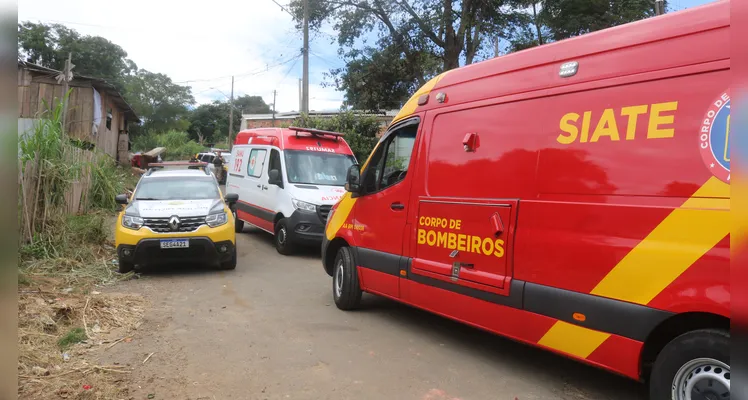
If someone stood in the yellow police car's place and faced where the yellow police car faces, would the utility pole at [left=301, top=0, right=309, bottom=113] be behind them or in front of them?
behind

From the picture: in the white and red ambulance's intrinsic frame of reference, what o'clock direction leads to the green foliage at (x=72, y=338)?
The green foliage is roughly at 2 o'clock from the white and red ambulance.

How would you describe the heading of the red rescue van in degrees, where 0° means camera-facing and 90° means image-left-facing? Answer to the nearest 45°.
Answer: approximately 135°

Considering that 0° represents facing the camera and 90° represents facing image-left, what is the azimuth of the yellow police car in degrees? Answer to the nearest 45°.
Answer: approximately 0°

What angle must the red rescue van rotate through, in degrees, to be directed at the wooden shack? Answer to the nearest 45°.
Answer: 0° — it already faces it

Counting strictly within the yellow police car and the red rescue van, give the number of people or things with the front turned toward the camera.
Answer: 1

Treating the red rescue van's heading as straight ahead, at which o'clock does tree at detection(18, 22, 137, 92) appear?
The tree is roughly at 12 o'clock from the red rescue van.

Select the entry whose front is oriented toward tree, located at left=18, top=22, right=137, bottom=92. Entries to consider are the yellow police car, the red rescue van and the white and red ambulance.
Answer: the red rescue van
